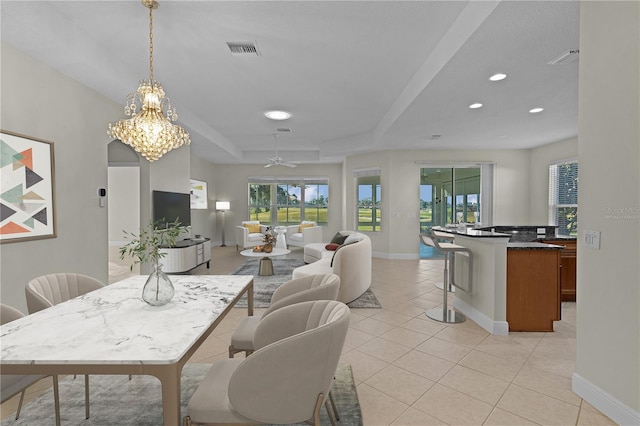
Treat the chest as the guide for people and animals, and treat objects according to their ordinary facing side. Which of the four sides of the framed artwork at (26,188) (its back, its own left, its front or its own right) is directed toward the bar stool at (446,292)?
front

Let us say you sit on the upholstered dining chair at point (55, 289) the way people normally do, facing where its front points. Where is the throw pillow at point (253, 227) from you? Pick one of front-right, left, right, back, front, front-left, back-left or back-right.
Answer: left

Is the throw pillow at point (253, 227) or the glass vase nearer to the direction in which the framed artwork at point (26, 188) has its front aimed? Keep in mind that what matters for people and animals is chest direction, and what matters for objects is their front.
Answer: the glass vase

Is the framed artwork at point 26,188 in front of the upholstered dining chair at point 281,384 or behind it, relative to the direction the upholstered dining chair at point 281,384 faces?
in front

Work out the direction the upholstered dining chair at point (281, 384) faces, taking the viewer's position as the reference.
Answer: facing to the left of the viewer

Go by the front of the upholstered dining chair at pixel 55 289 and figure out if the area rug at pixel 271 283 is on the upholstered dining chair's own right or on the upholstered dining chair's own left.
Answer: on the upholstered dining chair's own left

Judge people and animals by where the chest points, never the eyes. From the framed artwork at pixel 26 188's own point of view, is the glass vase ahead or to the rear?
ahead

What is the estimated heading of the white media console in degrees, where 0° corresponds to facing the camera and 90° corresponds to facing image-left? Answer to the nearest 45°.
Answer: approximately 315°

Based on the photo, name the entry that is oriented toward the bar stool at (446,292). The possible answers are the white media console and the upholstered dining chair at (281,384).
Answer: the white media console

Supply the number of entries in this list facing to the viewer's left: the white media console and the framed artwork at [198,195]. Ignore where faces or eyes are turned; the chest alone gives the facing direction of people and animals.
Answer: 0

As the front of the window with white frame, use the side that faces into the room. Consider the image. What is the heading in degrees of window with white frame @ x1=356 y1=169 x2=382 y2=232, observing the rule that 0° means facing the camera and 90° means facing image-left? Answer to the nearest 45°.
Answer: approximately 45°

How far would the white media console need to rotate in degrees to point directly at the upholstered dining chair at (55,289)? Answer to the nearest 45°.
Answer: approximately 45° to its right

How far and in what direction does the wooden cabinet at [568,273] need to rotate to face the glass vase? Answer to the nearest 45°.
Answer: approximately 45° to its left
